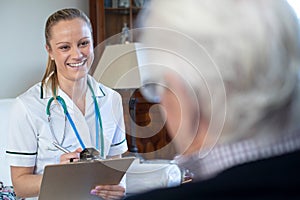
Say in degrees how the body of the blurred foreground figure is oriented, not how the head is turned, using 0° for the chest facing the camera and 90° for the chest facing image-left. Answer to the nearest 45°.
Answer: approximately 135°

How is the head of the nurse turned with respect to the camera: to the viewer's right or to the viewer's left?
to the viewer's right

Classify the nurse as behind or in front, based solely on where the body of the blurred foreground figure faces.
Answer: in front

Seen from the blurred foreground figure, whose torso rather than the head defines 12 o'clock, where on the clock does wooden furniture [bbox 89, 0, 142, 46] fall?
The wooden furniture is roughly at 1 o'clock from the blurred foreground figure.

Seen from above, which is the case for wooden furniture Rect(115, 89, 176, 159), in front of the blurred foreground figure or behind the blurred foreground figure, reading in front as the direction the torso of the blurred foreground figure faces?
in front
